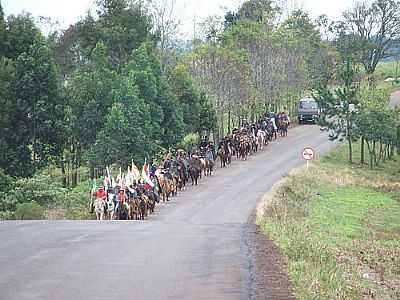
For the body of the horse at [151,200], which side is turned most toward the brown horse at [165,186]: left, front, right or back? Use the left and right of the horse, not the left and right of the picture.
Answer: back

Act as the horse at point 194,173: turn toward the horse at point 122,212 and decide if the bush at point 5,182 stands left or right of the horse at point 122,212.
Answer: right

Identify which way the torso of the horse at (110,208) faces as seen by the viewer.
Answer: toward the camera

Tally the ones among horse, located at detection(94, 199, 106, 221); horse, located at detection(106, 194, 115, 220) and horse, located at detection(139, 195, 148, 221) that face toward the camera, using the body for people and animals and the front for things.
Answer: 3

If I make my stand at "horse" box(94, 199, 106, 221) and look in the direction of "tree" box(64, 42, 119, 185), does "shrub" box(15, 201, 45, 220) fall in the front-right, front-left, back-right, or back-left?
front-left

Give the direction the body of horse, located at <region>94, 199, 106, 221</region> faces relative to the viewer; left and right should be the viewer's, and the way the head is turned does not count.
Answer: facing the viewer

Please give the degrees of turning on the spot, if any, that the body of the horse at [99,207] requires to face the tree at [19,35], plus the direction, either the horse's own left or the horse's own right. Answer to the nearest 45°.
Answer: approximately 180°

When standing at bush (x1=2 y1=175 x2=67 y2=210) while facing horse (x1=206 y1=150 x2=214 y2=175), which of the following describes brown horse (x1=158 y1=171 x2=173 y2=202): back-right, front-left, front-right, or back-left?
front-right

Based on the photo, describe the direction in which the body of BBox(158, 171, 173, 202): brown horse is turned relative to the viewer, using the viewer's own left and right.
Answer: facing the viewer and to the left of the viewer

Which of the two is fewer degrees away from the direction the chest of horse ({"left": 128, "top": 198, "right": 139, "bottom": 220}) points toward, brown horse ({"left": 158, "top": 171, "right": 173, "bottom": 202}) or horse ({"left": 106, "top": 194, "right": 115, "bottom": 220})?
the horse

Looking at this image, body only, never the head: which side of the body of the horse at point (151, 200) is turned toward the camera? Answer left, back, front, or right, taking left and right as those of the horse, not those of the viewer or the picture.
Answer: front
